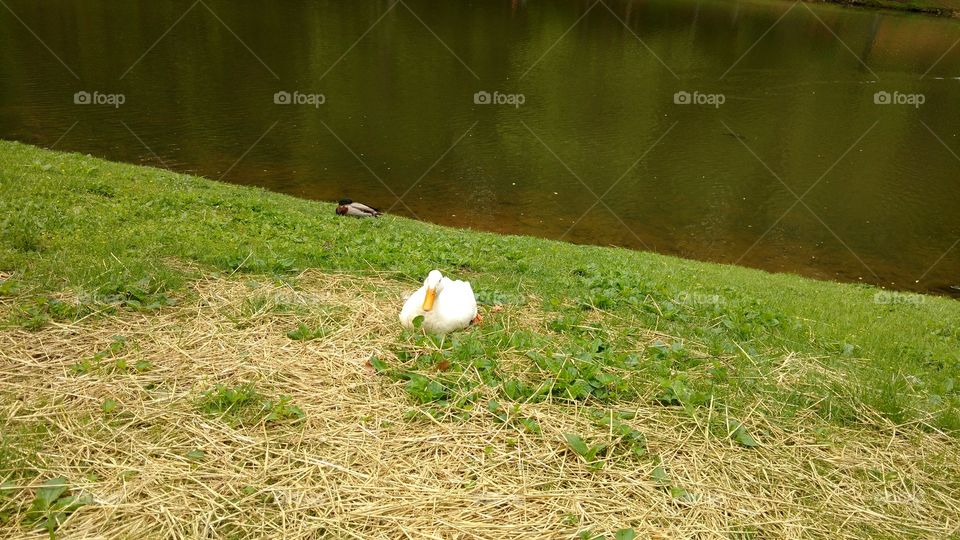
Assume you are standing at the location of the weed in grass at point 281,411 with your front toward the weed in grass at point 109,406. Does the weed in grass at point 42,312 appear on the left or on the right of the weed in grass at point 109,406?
right

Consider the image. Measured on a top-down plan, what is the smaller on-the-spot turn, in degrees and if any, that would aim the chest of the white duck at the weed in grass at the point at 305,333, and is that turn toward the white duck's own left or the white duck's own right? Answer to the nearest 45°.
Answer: approximately 45° to the white duck's own right

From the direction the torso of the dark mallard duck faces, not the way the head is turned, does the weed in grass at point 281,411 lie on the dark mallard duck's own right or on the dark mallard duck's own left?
on the dark mallard duck's own left

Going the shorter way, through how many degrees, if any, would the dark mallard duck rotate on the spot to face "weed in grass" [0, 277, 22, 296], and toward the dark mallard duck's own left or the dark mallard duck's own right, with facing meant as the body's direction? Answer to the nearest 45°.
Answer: approximately 90° to the dark mallard duck's own left

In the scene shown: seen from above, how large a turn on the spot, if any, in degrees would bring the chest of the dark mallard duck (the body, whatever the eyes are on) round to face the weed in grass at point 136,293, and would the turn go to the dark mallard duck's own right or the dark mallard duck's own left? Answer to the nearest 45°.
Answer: approximately 90° to the dark mallard duck's own left

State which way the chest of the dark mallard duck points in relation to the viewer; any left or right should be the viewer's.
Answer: facing to the left of the viewer

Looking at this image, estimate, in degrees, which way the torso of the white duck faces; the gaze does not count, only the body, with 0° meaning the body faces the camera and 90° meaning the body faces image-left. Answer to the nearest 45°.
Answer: approximately 45°

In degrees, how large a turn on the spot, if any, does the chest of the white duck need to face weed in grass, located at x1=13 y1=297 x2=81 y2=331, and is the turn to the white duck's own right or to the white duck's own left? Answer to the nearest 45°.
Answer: approximately 45° to the white duck's own right

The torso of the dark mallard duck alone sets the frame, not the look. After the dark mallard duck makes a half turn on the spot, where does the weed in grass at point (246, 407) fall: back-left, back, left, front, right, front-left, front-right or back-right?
right

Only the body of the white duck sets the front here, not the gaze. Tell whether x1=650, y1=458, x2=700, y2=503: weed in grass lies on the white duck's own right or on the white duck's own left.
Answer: on the white duck's own left

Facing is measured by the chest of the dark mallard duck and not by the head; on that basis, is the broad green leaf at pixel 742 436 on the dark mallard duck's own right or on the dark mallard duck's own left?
on the dark mallard duck's own left

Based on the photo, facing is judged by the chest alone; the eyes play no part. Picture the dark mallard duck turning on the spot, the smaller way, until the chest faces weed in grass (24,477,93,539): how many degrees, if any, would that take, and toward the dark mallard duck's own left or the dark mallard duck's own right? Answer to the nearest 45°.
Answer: approximately 90° to the dark mallard duck's own left
